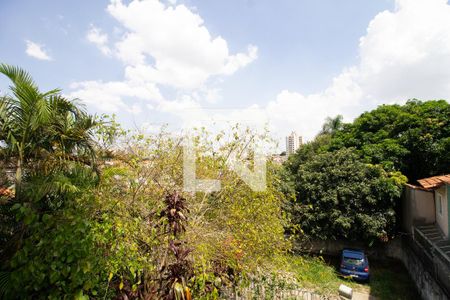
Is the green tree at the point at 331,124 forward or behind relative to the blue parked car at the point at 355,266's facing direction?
forward

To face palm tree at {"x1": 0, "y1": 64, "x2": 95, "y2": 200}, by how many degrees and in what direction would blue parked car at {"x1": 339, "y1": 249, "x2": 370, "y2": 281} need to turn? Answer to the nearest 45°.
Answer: approximately 135° to its left

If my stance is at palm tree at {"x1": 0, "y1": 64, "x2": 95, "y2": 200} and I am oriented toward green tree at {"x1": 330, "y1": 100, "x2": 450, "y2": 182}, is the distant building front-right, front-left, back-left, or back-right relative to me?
front-left

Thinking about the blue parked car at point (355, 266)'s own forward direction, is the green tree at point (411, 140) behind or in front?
in front

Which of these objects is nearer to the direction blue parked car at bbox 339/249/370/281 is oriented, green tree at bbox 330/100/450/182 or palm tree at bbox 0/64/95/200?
the green tree

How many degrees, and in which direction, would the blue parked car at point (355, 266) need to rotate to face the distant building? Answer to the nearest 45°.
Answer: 0° — it already faces it

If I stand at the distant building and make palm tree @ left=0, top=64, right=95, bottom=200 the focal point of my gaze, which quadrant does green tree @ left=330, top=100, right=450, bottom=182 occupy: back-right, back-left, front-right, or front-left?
front-left

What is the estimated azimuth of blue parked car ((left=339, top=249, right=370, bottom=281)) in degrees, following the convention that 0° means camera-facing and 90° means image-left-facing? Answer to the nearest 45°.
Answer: approximately 180°
